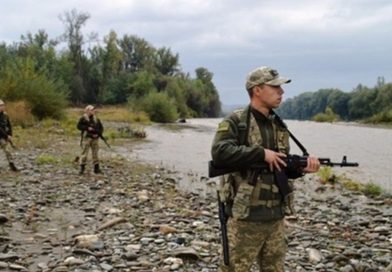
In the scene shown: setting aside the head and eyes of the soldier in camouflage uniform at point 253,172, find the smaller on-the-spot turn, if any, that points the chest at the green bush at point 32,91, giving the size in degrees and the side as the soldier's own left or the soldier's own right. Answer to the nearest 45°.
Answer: approximately 180°

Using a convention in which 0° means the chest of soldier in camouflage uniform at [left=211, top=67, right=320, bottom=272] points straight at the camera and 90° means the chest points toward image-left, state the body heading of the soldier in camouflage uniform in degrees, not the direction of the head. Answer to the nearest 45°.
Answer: approximately 315°

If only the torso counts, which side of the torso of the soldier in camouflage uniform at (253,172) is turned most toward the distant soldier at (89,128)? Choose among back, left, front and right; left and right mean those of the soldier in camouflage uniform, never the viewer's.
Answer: back

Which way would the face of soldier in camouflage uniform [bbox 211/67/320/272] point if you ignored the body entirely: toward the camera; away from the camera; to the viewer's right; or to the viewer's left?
to the viewer's right
